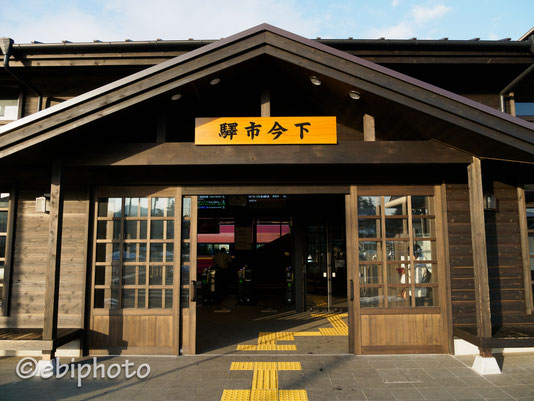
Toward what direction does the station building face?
toward the camera
